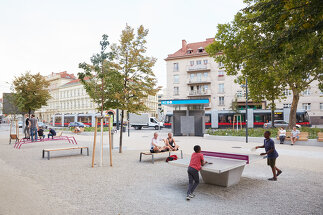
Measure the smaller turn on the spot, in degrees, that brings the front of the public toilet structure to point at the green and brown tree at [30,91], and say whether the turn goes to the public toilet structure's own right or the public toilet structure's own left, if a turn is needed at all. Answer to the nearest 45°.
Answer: approximately 90° to the public toilet structure's own right

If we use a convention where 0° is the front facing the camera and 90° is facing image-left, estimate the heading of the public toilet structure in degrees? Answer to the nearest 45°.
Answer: approximately 0°

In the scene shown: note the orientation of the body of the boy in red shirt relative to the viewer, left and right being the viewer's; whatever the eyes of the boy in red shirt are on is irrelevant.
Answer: facing away from the viewer and to the right of the viewer
